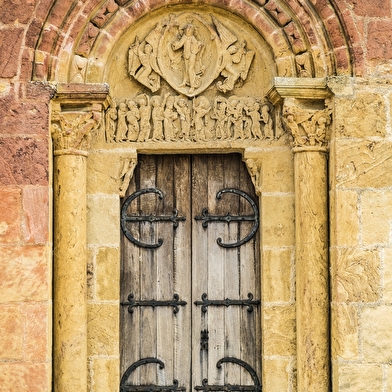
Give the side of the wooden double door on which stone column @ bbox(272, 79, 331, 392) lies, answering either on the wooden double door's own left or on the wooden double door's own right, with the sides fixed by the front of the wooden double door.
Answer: on the wooden double door's own left

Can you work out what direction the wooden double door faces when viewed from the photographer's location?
facing the viewer

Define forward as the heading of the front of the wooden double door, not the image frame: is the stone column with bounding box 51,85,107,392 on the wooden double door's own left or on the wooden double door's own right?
on the wooden double door's own right
